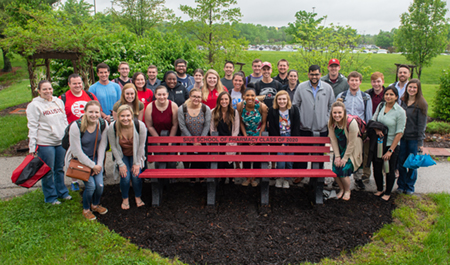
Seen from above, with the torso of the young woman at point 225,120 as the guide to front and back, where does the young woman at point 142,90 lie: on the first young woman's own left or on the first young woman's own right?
on the first young woman's own right

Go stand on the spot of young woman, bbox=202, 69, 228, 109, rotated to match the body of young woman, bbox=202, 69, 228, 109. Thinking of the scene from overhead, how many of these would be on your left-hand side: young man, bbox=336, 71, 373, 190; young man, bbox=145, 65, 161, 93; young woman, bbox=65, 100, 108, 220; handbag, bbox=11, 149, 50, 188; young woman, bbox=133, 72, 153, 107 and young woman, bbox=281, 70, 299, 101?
2

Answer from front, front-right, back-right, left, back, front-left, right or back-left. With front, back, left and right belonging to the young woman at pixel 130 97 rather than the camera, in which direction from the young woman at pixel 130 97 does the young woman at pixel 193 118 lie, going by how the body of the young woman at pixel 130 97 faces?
left

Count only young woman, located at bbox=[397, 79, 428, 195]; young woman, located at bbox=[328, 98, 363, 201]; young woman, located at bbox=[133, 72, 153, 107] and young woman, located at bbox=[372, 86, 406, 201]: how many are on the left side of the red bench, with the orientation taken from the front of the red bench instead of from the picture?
3

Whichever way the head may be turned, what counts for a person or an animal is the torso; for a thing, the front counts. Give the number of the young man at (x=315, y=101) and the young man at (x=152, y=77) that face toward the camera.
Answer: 2

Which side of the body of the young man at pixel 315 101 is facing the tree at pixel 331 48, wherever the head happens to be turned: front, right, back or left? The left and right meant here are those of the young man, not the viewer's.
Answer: back

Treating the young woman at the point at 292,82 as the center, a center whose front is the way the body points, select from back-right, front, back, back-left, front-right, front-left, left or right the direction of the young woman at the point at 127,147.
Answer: front-right
